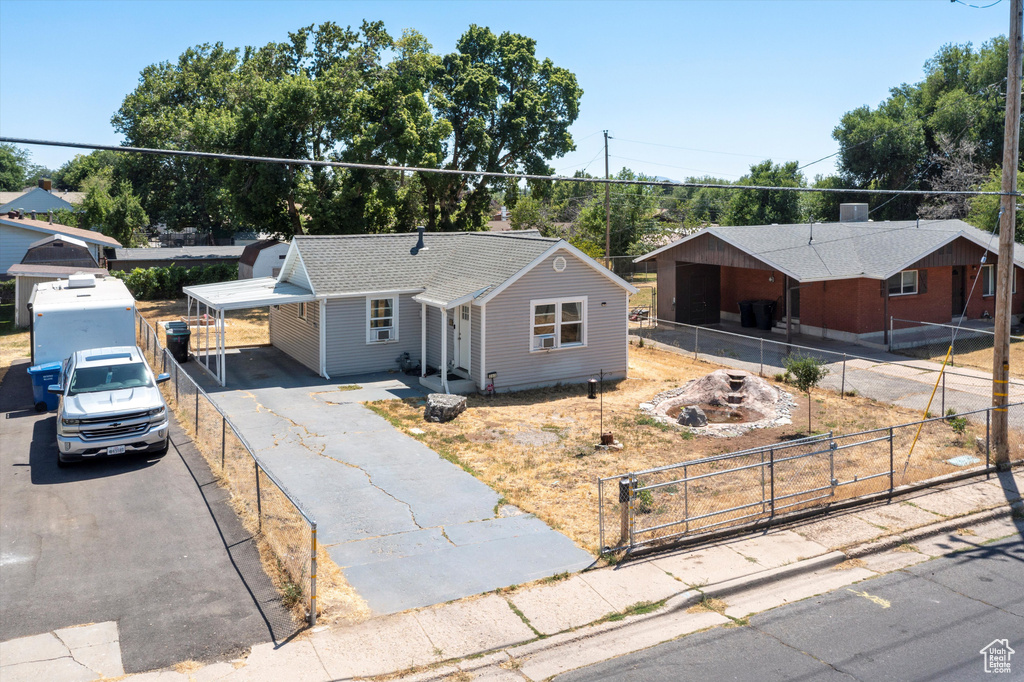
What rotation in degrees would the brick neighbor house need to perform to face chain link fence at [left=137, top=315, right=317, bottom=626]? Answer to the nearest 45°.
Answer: approximately 45° to its right

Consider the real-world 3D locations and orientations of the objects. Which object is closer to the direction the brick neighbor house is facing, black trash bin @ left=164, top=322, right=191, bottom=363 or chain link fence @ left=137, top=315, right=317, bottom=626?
the chain link fence

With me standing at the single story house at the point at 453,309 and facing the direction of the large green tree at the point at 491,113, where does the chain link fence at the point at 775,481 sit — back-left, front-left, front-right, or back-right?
back-right

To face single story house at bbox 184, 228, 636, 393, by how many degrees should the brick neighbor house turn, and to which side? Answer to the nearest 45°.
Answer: approximately 90° to its right

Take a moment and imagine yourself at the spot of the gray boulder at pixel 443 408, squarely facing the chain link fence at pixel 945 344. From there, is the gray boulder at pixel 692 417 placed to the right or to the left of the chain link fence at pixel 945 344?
right

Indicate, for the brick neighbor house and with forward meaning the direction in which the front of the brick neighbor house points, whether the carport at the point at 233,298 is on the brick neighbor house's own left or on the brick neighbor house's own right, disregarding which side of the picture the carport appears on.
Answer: on the brick neighbor house's own right

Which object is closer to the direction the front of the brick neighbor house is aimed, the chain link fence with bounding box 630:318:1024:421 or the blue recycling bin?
the chain link fence

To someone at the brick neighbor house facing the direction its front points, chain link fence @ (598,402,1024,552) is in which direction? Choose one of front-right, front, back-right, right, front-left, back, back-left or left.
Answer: front-right

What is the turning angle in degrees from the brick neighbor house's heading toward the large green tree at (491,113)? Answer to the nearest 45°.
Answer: approximately 180°

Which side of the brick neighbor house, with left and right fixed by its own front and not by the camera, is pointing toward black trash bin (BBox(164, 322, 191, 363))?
right

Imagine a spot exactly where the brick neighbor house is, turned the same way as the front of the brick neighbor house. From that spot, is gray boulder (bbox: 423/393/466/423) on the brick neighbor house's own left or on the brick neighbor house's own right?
on the brick neighbor house's own right

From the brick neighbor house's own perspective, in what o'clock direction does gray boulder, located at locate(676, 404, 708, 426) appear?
The gray boulder is roughly at 2 o'clock from the brick neighbor house.

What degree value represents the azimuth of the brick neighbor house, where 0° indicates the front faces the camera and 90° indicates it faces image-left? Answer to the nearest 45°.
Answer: approximately 315°
